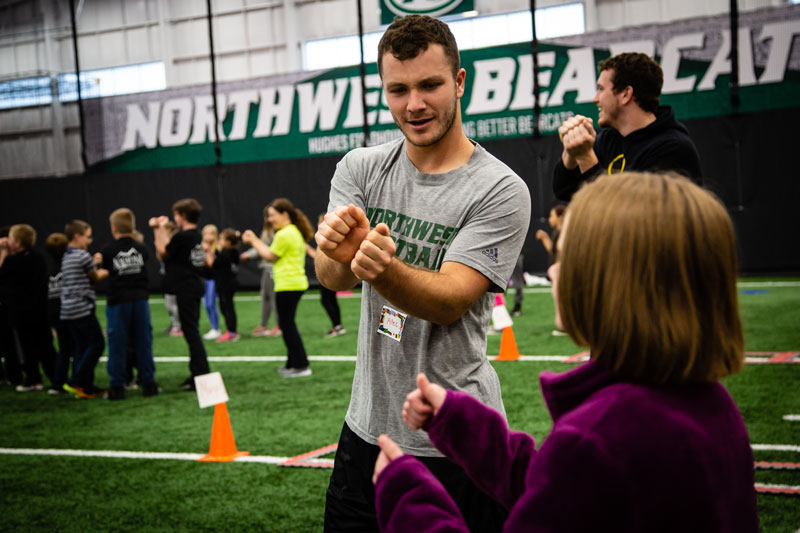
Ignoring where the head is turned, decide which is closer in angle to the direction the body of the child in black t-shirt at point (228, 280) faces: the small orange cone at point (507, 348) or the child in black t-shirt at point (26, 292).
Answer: the child in black t-shirt

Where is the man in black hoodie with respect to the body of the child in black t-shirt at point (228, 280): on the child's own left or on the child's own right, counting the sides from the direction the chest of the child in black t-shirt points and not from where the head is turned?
on the child's own left

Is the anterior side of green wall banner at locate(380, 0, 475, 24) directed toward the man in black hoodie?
yes

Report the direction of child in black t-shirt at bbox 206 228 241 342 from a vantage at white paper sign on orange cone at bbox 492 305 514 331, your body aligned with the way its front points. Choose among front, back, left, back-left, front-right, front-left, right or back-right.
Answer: back-right

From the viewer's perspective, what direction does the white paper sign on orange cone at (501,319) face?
toward the camera

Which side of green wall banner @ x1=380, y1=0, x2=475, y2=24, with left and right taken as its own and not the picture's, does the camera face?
front

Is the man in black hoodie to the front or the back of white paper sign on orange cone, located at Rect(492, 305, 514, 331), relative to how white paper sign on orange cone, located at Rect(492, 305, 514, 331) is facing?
to the front

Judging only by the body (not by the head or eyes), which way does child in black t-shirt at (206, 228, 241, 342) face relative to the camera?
to the viewer's left

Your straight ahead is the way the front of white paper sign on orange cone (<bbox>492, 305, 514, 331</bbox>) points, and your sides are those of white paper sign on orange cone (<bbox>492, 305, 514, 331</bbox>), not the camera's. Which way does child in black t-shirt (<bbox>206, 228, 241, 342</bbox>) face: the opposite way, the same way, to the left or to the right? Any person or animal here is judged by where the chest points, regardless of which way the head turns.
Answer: to the right

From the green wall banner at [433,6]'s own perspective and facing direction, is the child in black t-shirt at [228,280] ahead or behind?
ahead

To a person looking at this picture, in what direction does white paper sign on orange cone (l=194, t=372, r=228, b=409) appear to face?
facing the viewer

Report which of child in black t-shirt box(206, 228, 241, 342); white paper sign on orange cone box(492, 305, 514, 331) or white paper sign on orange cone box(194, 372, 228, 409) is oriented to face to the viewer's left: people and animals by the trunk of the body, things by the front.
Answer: the child in black t-shirt
